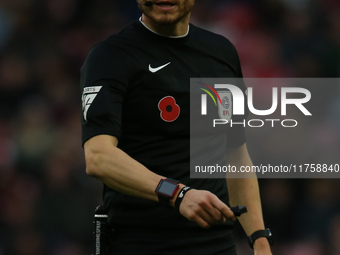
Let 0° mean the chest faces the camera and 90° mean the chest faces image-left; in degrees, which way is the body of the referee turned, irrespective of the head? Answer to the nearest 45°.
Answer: approximately 0°
